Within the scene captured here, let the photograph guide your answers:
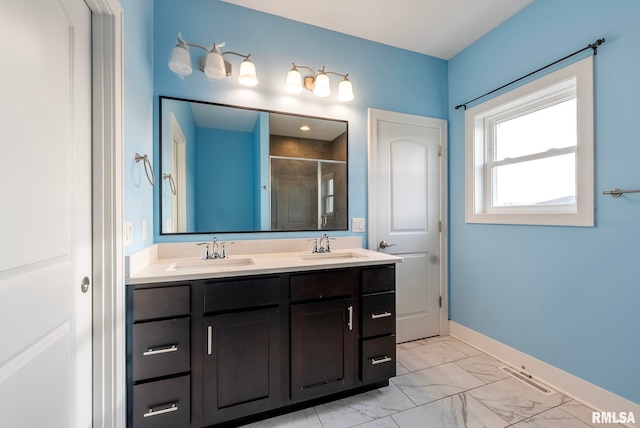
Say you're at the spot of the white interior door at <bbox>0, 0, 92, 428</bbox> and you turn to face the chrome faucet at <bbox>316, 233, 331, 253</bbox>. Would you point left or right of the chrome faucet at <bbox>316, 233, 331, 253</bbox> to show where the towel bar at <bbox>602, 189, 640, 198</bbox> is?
right

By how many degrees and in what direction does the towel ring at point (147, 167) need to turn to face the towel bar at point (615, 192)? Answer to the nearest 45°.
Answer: approximately 45° to its right

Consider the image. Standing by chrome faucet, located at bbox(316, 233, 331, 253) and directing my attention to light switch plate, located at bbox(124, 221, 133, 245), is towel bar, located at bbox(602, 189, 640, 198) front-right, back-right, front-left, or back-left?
back-left

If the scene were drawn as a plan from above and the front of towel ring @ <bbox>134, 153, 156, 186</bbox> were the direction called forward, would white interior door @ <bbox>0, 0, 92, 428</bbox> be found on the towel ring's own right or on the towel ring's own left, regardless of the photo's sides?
on the towel ring's own right

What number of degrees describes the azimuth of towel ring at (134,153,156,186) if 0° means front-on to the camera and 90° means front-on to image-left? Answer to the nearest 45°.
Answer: approximately 270°

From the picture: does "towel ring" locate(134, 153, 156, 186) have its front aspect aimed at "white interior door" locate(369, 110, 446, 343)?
yes

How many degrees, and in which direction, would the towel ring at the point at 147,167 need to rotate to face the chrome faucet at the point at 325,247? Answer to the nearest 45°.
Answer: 0° — it already faces it
